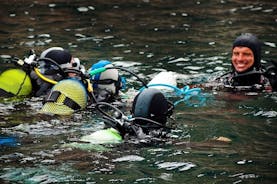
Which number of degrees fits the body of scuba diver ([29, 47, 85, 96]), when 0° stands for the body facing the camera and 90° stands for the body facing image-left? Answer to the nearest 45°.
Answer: approximately 270°

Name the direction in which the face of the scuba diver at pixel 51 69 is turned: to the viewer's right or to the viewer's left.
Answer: to the viewer's right

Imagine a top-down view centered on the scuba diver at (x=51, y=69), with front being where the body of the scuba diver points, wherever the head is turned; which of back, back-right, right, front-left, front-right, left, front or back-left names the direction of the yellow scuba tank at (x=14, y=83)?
back

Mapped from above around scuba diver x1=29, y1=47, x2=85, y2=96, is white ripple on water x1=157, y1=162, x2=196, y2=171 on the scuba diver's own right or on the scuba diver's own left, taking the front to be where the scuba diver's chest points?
on the scuba diver's own right

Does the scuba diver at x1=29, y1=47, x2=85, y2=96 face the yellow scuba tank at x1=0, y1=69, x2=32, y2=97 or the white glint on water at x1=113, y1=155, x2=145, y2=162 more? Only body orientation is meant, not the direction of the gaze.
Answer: the white glint on water

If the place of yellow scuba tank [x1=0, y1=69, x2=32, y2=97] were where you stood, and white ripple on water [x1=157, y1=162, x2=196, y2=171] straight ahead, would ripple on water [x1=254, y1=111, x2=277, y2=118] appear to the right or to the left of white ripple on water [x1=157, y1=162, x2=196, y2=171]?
left

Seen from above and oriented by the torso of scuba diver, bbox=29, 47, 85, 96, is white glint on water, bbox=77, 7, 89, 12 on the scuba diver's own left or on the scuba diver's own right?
on the scuba diver's own left
